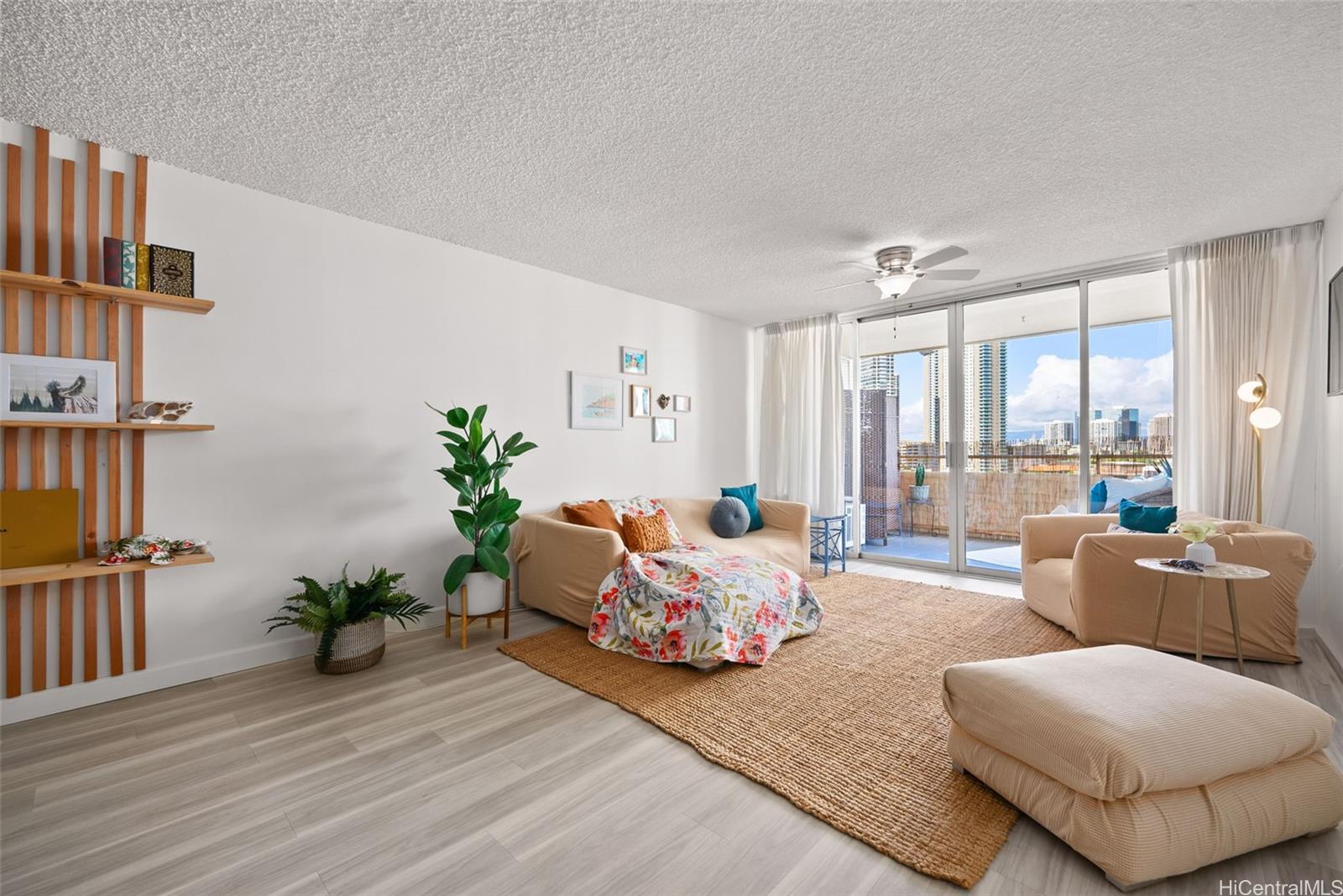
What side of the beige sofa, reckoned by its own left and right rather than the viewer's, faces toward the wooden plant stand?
right

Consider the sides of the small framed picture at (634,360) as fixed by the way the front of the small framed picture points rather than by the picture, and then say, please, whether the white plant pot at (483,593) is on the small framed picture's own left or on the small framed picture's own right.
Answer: on the small framed picture's own right

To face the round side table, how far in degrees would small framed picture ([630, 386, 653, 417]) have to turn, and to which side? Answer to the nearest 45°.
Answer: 0° — it already faces it

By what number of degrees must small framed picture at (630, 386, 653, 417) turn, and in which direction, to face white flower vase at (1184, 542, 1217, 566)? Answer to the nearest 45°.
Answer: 0° — it already faces it

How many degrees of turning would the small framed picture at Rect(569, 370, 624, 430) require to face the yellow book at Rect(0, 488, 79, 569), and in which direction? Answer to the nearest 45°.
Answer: approximately 90° to its right

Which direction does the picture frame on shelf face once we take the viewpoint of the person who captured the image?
facing the viewer and to the right of the viewer

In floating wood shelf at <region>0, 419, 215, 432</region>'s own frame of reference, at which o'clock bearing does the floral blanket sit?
The floral blanket is roughly at 10 o'clock from the floating wood shelf.

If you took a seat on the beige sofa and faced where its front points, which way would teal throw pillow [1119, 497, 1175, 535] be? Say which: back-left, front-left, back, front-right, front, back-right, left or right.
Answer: front-left

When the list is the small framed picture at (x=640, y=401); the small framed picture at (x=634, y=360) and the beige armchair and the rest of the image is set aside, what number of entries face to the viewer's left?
1

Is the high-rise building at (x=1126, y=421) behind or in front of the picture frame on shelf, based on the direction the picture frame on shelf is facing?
in front

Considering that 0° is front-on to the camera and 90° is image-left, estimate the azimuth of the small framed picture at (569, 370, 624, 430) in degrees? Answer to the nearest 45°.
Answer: approximately 315°

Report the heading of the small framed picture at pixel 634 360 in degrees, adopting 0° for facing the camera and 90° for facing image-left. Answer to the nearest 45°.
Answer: approximately 315°

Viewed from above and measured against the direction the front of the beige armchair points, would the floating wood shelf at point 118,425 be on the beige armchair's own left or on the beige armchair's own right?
on the beige armchair's own left

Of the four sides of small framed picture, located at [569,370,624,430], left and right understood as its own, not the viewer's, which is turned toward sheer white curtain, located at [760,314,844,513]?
left

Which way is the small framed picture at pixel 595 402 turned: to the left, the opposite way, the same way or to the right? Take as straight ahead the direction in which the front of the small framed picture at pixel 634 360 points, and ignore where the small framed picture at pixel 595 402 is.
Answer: the same way

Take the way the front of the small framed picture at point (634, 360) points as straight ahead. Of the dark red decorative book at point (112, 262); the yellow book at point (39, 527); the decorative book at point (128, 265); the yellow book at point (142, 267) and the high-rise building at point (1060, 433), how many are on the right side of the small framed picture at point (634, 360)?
4
